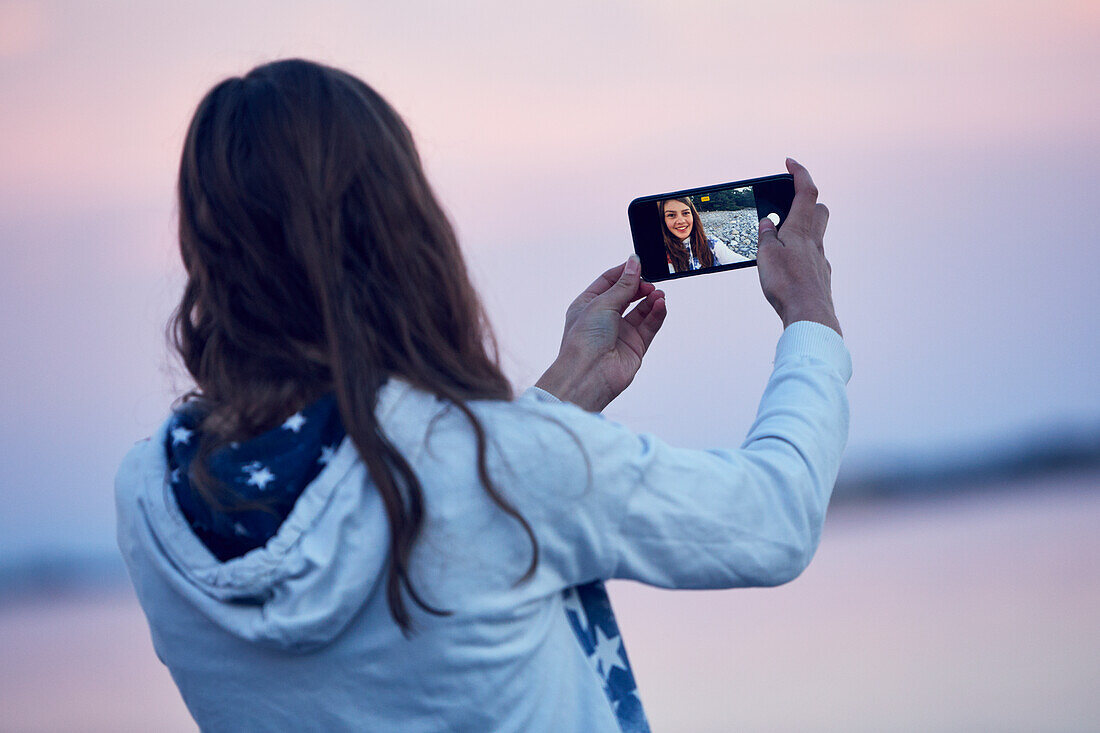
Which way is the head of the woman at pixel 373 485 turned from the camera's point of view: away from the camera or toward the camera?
away from the camera

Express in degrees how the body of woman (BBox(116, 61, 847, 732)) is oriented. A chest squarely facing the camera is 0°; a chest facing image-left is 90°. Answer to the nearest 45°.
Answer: approximately 225°
